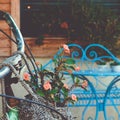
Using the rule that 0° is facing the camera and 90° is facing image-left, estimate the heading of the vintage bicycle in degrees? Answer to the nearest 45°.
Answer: approximately 270°

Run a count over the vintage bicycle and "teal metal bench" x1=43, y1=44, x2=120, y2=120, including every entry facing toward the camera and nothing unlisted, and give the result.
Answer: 1

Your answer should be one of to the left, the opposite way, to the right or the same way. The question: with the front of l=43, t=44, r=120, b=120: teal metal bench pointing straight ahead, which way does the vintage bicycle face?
to the left
